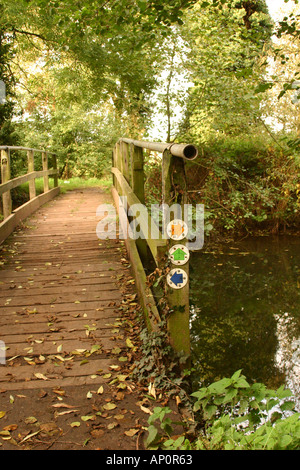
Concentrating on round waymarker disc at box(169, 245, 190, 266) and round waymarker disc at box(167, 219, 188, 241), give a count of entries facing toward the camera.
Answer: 2

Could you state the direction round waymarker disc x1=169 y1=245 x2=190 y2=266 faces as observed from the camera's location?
facing the viewer

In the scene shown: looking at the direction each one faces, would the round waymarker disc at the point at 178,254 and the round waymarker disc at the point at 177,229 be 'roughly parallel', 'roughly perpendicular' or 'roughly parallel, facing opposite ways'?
roughly parallel
